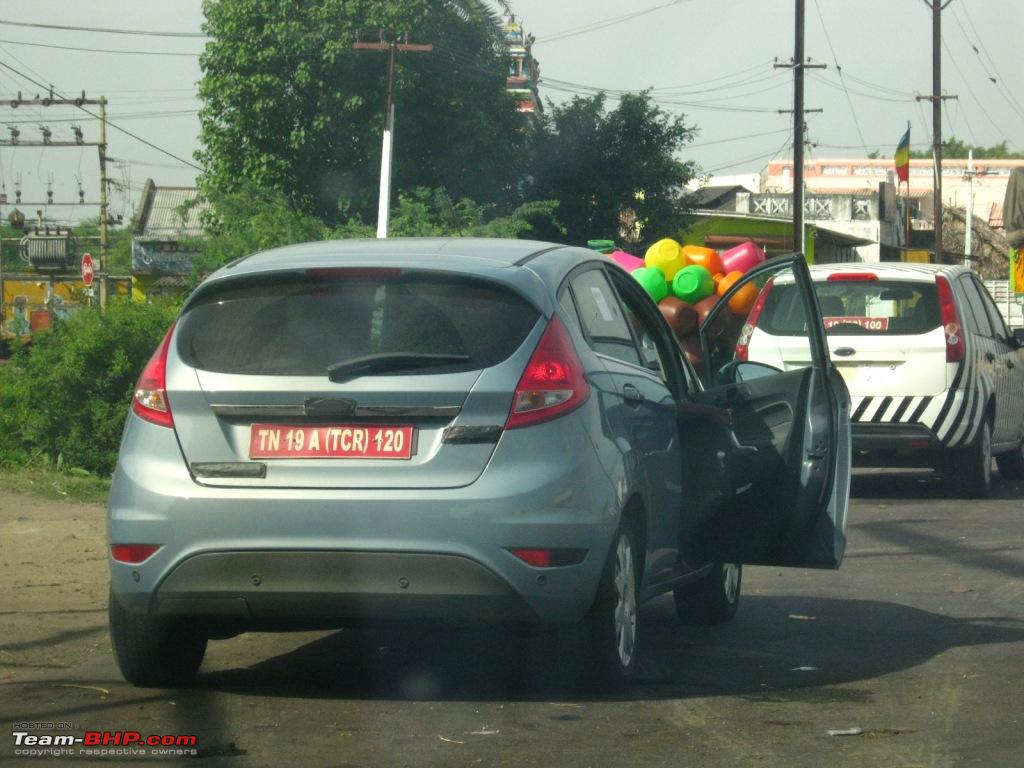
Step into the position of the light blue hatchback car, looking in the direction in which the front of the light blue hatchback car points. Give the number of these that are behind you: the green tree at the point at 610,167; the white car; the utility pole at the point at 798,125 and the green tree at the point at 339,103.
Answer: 0

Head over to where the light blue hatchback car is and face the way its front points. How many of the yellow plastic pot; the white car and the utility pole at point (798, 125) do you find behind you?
0

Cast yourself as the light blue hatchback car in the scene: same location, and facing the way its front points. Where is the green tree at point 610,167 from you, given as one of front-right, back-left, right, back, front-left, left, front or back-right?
front-left

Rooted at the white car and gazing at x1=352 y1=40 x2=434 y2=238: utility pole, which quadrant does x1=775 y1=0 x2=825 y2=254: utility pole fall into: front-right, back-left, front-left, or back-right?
front-right

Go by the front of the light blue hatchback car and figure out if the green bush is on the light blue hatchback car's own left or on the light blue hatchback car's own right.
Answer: on the light blue hatchback car's own left

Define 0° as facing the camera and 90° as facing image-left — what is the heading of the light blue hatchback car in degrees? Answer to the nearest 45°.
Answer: approximately 225°

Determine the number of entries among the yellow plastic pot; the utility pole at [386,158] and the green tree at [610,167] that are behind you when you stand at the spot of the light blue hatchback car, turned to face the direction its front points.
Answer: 0

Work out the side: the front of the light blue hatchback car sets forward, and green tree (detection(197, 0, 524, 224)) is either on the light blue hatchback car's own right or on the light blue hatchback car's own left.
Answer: on the light blue hatchback car's own left

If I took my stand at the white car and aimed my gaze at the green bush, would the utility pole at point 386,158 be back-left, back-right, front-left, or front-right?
front-right

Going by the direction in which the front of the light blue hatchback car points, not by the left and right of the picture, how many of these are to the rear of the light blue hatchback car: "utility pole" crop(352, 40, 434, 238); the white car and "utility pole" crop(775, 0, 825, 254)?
0

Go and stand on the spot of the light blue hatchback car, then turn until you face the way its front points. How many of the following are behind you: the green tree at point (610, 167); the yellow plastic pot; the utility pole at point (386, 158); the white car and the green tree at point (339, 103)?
0

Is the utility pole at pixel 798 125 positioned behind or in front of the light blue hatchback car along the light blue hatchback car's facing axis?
in front
